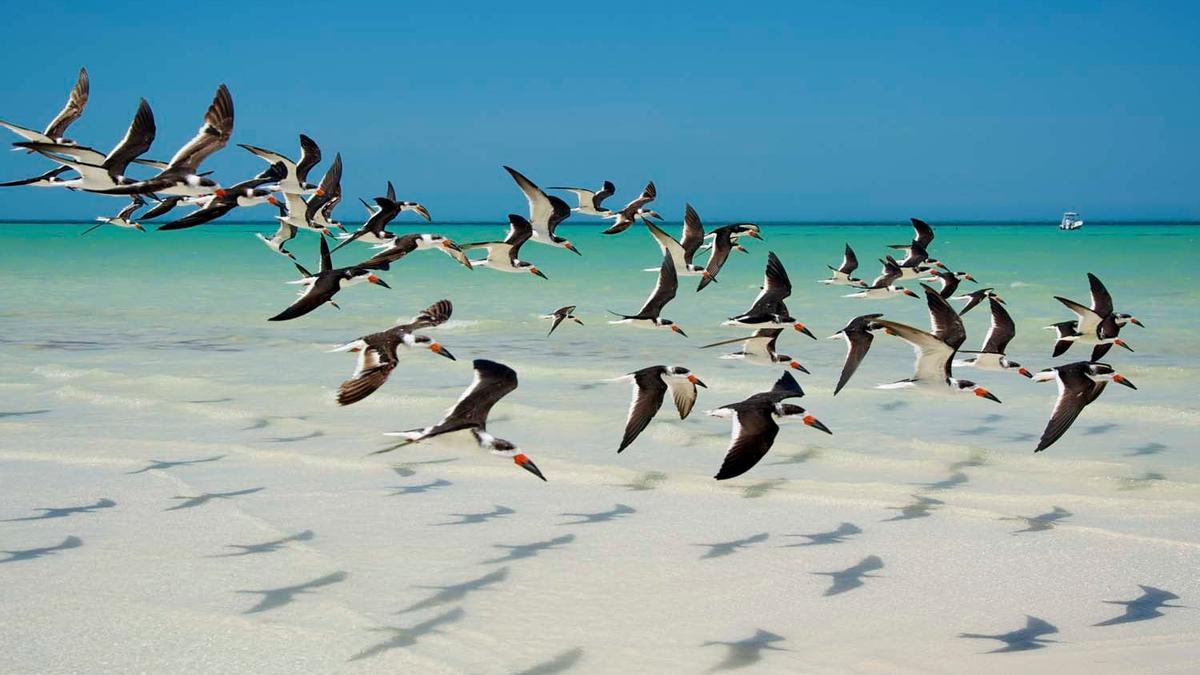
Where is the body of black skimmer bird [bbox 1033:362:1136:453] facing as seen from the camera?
to the viewer's right

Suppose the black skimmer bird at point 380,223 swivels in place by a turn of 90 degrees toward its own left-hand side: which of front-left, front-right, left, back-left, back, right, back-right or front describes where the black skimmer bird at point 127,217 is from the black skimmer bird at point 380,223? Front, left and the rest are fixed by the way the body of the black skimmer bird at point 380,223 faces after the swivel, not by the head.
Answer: left

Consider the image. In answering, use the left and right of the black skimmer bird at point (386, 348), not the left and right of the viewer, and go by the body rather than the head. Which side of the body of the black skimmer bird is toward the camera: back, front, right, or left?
right

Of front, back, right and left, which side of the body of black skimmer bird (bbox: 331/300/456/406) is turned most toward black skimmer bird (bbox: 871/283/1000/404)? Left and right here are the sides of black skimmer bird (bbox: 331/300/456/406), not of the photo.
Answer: front

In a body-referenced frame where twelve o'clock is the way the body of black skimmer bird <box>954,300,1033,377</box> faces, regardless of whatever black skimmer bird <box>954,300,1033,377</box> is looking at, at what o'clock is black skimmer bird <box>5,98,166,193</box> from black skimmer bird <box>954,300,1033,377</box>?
black skimmer bird <box>5,98,166,193</box> is roughly at 5 o'clock from black skimmer bird <box>954,300,1033,377</box>.

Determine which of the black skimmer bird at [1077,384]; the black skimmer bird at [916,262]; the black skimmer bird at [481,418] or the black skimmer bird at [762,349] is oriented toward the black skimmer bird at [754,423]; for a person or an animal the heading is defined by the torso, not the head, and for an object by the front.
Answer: the black skimmer bird at [481,418]

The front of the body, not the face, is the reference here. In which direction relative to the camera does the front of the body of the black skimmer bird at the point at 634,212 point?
to the viewer's right

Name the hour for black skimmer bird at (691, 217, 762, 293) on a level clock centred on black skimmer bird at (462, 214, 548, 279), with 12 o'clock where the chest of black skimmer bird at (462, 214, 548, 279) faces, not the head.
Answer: black skimmer bird at (691, 217, 762, 293) is roughly at 12 o'clock from black skimmer bird at (462, 214, 548, 279).

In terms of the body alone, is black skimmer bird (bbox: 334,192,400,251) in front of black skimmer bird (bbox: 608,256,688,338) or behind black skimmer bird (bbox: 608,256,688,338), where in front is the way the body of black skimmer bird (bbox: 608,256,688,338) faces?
behind

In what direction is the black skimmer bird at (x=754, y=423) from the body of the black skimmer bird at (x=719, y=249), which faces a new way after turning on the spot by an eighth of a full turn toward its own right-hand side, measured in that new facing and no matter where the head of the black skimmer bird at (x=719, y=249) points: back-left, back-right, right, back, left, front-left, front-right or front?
front-right

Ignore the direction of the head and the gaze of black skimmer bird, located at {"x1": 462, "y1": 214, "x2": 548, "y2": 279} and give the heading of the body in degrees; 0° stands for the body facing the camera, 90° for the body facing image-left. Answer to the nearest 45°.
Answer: approximately 270°

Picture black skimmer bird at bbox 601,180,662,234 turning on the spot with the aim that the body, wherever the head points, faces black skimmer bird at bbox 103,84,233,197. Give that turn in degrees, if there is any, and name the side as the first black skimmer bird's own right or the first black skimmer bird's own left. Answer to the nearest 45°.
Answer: approximately 135° to the first black skimmer bird's own right

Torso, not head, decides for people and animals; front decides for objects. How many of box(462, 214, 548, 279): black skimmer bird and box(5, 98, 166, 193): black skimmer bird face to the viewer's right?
2

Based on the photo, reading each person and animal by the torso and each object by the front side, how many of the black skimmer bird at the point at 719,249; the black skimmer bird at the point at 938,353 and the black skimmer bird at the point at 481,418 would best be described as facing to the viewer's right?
3

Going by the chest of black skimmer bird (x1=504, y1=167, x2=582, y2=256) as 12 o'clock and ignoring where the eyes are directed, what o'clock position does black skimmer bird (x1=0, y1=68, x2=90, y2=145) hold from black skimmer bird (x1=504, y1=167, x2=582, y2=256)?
black skimmer bird (x1=0, y1=68, x2=90, y2=145) is roughly at 5 o'clock from black skimmer bird (x1=504, y1=167, x2=582, y2=256).

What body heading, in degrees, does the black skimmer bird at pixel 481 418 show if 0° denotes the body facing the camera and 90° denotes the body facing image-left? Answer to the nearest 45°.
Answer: approximately 270°

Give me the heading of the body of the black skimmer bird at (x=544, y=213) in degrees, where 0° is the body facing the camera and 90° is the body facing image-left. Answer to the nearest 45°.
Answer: approximately 270°

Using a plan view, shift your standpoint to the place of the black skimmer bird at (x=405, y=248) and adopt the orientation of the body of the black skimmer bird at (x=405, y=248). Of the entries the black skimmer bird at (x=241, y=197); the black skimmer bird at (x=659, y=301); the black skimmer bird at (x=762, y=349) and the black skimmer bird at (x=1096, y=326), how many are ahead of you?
3
